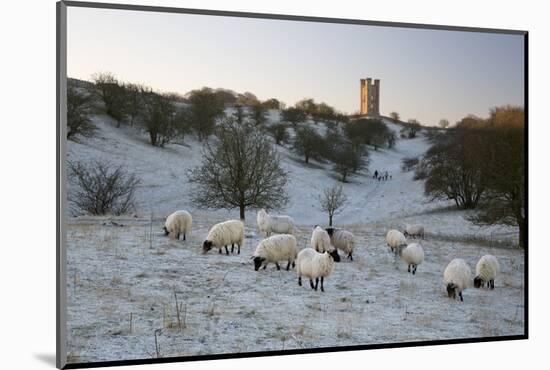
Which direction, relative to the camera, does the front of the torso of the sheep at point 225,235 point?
to the viewer's left

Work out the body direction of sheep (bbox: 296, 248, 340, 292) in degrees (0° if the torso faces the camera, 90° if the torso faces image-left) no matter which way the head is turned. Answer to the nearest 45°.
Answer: approximately 270°

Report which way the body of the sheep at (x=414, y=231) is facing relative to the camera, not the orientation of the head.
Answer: to the viewer's left

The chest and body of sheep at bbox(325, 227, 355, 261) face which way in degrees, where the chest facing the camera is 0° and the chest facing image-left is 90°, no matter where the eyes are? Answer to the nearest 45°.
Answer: approximately 90°

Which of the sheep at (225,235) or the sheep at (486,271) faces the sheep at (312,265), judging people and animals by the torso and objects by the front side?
the sheep at (486,271)

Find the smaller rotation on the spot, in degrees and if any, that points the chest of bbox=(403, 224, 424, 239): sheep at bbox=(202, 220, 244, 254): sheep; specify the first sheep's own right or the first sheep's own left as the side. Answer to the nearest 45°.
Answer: approximately 45° to the first sheep's own left
